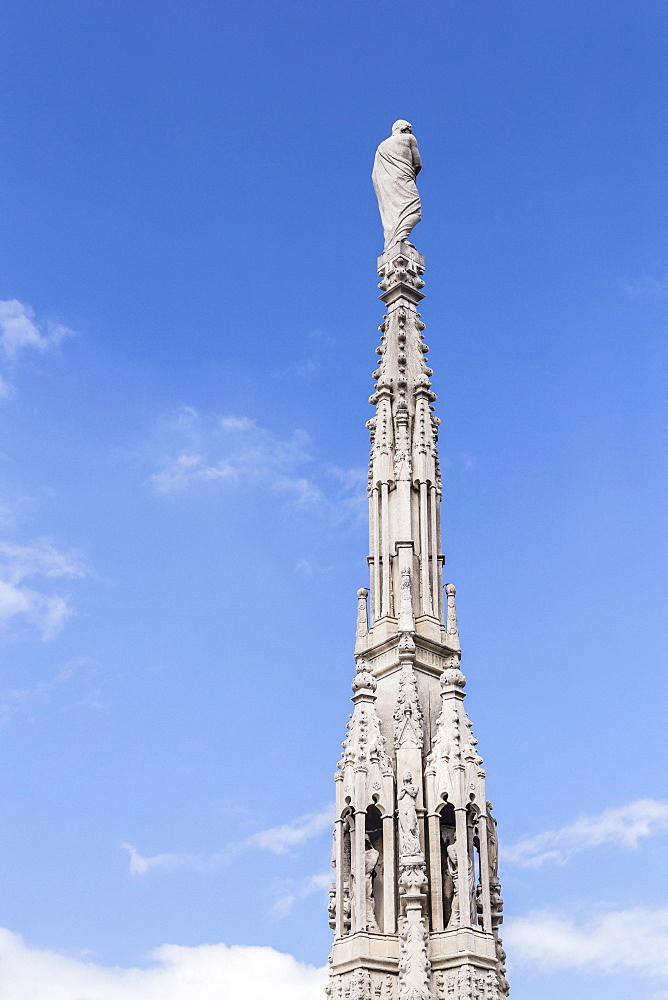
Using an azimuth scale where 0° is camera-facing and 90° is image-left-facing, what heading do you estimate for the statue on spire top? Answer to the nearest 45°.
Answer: approximately 225°
